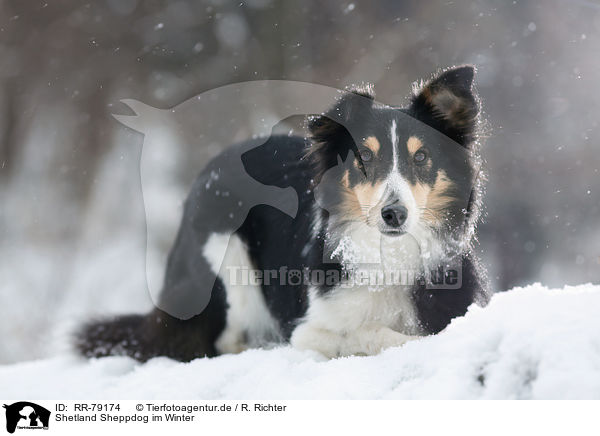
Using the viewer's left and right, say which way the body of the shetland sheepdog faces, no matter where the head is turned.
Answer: facing the viewer and to the right of the viewer
